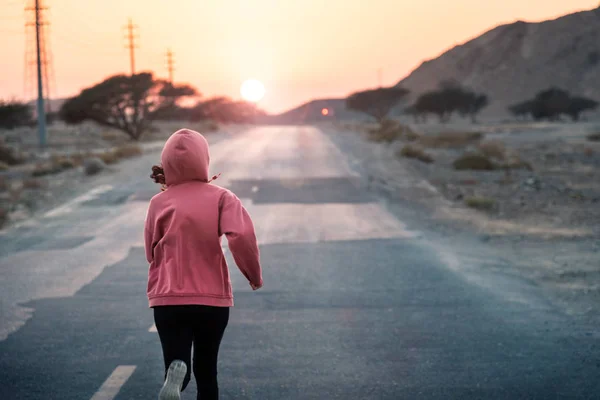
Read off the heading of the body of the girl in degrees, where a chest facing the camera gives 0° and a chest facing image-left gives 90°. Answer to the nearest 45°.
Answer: approximately 180°

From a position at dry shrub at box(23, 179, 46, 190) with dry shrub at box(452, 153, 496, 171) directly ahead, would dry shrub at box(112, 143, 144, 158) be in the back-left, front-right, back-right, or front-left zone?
front-left

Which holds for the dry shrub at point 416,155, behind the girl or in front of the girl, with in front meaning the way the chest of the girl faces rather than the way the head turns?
in front

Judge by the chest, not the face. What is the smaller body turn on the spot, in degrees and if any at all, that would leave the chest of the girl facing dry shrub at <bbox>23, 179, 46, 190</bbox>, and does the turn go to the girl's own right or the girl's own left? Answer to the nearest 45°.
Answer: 0° — they already face it

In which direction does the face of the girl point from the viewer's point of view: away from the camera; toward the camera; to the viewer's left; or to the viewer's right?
away from the camera

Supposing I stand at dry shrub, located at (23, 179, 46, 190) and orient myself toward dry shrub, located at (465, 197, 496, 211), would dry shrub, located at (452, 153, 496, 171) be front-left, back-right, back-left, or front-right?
front-left

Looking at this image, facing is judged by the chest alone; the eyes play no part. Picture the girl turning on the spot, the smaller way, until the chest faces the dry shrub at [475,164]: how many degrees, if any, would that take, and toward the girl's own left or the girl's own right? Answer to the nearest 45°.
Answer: approximately 45° to the girl's own right

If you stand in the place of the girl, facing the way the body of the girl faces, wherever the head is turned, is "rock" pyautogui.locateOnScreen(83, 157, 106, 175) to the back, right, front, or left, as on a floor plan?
front

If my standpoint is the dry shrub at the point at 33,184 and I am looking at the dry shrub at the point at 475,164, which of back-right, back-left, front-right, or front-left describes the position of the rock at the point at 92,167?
front-left

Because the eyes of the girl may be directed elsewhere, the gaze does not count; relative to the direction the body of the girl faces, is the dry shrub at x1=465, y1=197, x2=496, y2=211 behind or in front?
in front

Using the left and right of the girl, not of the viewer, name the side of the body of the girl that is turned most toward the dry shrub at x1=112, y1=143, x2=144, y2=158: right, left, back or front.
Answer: front
